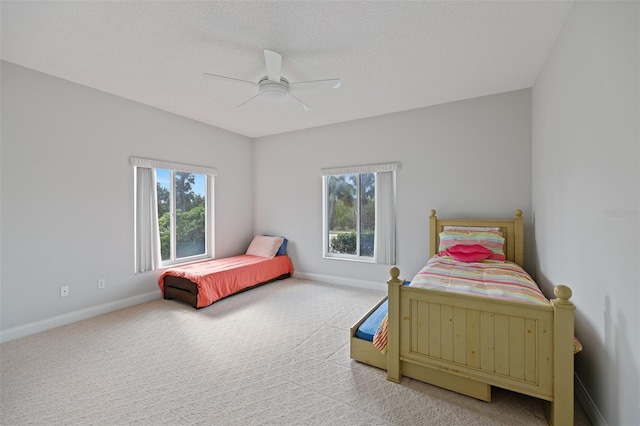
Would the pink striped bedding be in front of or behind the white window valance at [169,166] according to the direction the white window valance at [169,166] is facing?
in front

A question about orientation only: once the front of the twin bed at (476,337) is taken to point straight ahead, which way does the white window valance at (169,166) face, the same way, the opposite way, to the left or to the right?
to the left

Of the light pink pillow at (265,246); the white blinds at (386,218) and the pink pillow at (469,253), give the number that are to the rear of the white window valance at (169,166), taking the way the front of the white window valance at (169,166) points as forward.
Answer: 0

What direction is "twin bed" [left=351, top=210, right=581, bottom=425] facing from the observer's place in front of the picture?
facing the viewer

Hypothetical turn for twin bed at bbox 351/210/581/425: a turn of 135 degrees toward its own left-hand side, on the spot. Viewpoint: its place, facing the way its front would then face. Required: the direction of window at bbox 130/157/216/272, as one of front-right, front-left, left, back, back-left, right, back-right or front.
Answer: back-left

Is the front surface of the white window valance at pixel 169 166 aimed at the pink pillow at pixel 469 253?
yes

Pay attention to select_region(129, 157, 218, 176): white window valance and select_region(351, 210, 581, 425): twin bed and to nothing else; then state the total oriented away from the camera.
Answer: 0

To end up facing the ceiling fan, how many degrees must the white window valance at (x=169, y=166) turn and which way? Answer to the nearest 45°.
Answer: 0° — it already faces it

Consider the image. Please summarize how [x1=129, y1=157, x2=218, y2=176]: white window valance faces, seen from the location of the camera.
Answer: facing the viewer and to the right of the viewer

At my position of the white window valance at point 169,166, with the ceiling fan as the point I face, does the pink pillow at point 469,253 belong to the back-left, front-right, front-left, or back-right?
front-left
